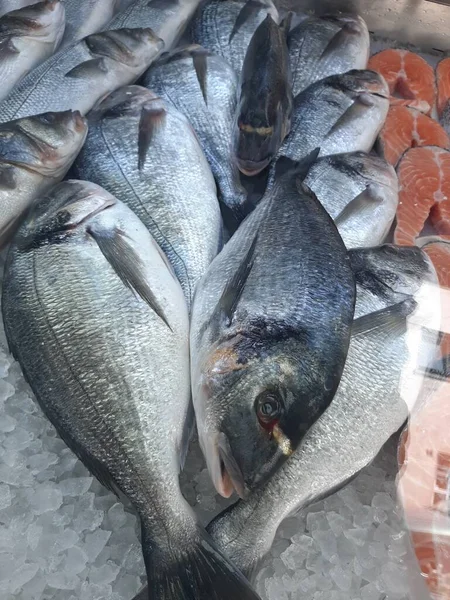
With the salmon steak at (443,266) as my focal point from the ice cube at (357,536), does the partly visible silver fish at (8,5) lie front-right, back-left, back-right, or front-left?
front-left

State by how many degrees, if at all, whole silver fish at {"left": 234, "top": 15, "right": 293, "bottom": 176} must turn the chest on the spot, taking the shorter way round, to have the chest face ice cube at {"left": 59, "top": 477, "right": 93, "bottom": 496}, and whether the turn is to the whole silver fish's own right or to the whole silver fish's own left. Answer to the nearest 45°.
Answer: approximately 45° to the whole silver fish's own right

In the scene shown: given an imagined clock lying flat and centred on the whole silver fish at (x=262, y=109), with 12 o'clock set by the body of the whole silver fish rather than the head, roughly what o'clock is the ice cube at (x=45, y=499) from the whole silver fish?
The ice cube is roughly at 1 o'clock from the whole silver fish.

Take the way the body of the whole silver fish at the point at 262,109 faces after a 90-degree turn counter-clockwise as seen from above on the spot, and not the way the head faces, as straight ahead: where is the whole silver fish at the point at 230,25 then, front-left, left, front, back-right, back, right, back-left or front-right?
left

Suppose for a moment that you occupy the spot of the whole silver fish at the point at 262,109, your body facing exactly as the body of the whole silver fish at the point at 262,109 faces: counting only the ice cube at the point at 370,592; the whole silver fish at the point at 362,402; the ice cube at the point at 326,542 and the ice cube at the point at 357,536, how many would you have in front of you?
4

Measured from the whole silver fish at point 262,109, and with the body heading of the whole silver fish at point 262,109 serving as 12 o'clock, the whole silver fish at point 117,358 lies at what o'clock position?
the whole silver fish at point 117,358 is roughly at 1 o'clock from the whole silver fish at point 262,109.

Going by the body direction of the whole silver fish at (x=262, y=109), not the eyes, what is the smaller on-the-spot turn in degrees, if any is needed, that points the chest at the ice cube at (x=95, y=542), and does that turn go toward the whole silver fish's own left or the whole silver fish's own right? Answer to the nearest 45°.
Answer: approximately 45° to the whole silver fish's own right

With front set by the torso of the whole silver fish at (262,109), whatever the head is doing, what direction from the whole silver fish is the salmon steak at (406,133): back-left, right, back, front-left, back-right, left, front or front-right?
back-left

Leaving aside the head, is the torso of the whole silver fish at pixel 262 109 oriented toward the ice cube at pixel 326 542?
yes

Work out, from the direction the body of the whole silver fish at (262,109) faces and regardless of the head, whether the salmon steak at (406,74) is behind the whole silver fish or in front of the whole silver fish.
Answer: behind

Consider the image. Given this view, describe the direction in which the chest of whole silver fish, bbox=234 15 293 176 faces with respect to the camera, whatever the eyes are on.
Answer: toward the camera

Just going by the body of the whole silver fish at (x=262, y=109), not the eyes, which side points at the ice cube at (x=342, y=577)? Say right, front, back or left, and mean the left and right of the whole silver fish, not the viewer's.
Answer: front

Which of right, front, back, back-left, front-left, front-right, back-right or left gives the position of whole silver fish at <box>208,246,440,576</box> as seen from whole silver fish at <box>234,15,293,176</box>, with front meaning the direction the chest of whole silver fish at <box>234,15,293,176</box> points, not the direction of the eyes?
front

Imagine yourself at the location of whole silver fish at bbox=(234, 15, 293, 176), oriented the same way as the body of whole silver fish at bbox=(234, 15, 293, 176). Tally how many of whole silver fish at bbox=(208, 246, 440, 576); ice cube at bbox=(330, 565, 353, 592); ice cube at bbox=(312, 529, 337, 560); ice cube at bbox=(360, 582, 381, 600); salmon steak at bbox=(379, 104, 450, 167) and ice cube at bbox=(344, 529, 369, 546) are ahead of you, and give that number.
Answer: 5

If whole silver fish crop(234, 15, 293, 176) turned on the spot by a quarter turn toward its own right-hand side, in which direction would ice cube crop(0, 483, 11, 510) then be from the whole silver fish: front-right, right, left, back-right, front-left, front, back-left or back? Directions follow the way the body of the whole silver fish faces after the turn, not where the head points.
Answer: front-left

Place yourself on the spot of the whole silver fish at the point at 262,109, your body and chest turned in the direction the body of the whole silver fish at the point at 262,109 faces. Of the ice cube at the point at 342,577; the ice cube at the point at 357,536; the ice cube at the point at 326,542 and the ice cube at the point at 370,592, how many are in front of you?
4
